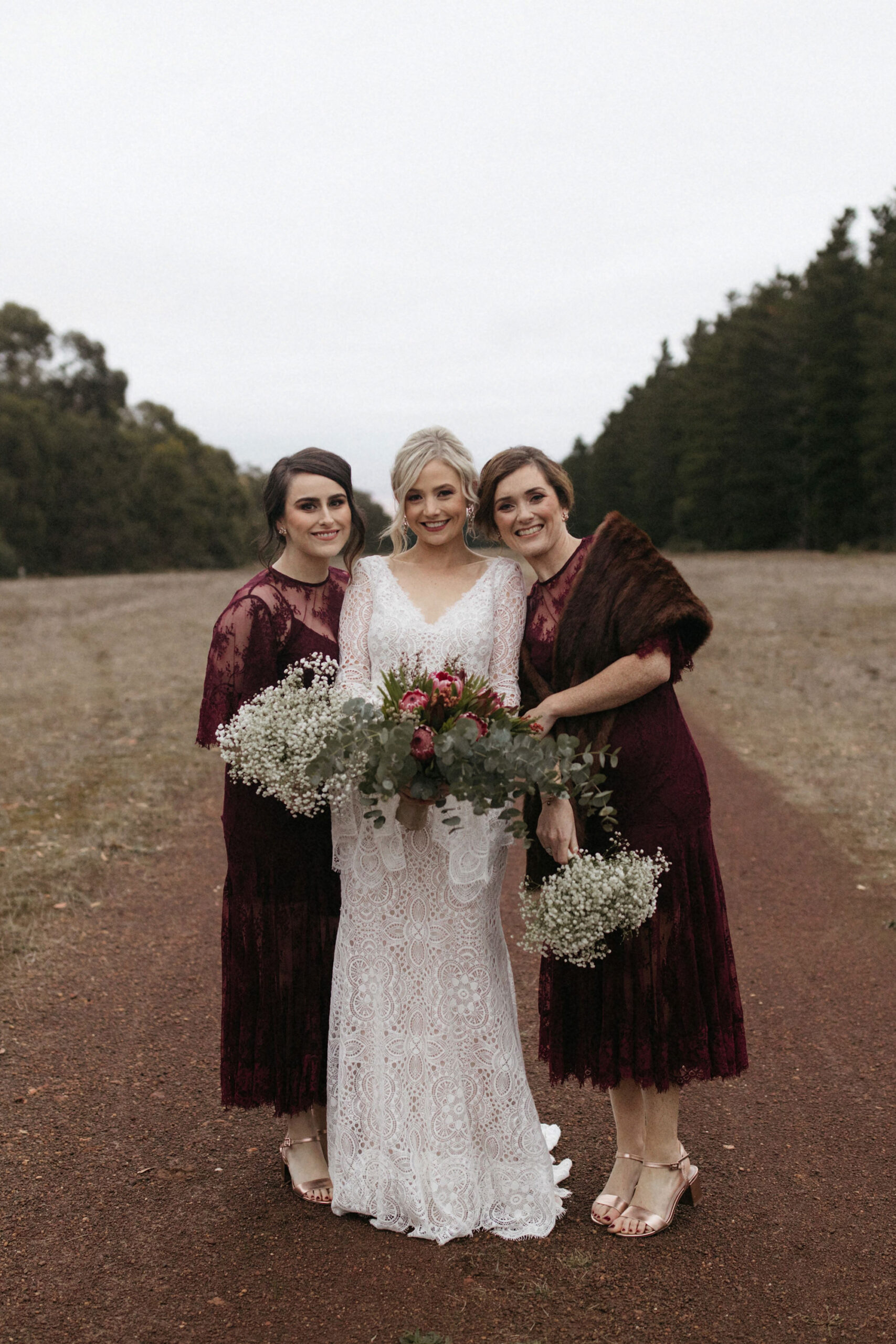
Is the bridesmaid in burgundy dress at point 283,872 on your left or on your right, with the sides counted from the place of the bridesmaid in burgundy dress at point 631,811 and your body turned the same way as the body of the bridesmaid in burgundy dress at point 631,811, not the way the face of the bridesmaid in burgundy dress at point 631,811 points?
on your right

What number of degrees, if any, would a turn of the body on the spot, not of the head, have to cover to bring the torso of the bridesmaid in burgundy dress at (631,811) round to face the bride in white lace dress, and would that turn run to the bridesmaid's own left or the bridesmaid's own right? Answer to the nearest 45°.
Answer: approximately 45° to the bridesmaid's own right

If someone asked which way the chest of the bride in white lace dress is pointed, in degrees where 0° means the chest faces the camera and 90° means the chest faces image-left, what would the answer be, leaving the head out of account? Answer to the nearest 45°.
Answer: approximately 0°

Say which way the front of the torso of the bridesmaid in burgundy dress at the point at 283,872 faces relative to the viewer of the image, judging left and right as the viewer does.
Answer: facing the viewer and to the right of the viewer

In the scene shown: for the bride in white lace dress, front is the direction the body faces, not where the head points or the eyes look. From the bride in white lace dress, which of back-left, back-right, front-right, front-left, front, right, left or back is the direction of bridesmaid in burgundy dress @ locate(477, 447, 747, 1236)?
left

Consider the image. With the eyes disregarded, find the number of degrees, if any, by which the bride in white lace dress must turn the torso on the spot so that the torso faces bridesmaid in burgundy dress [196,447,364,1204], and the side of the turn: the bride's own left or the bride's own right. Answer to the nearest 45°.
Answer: approximately 135° to the bride's own right

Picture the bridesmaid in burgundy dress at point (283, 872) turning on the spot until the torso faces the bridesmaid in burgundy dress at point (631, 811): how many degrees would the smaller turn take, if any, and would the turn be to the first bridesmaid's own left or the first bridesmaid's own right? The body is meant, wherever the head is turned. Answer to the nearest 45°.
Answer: approximately 45° to the first bridesmaid's own left

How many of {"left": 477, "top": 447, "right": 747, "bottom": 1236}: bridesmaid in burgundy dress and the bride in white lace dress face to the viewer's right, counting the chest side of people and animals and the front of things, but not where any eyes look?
0
